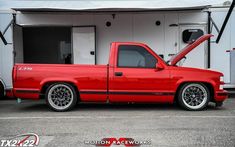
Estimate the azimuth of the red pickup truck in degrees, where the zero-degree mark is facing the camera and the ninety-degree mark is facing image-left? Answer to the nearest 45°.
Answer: approximately 270°

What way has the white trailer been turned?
to the viewer's right

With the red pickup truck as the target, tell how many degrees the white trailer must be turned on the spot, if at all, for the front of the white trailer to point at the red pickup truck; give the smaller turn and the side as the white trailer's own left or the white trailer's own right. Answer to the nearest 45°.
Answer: approximately 90° to the white trailer's own right

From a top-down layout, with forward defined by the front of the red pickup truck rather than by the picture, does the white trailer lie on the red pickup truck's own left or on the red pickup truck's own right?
on the red pickup truck's own left
